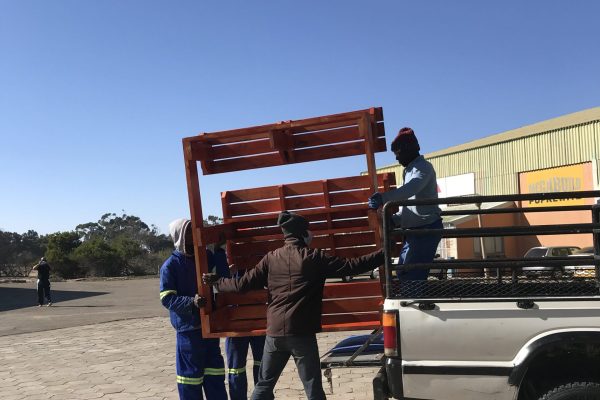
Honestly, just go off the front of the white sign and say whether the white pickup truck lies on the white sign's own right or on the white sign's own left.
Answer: on the white sign's own left

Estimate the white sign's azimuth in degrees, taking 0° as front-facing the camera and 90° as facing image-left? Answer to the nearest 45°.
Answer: approximately 45°

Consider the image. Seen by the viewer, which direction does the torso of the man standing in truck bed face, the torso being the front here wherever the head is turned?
to the viewer's left

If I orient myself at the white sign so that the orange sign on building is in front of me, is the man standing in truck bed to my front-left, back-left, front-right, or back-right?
front-right

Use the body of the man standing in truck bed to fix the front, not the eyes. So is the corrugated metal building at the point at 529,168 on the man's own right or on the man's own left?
on the man's own right

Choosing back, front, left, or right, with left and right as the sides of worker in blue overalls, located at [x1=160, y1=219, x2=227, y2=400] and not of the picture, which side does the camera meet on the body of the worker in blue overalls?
right

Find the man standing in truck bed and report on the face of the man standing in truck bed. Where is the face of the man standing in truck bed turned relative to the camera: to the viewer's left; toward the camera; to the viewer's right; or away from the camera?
to the viewer's left

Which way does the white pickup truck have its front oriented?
to the viewer's right
